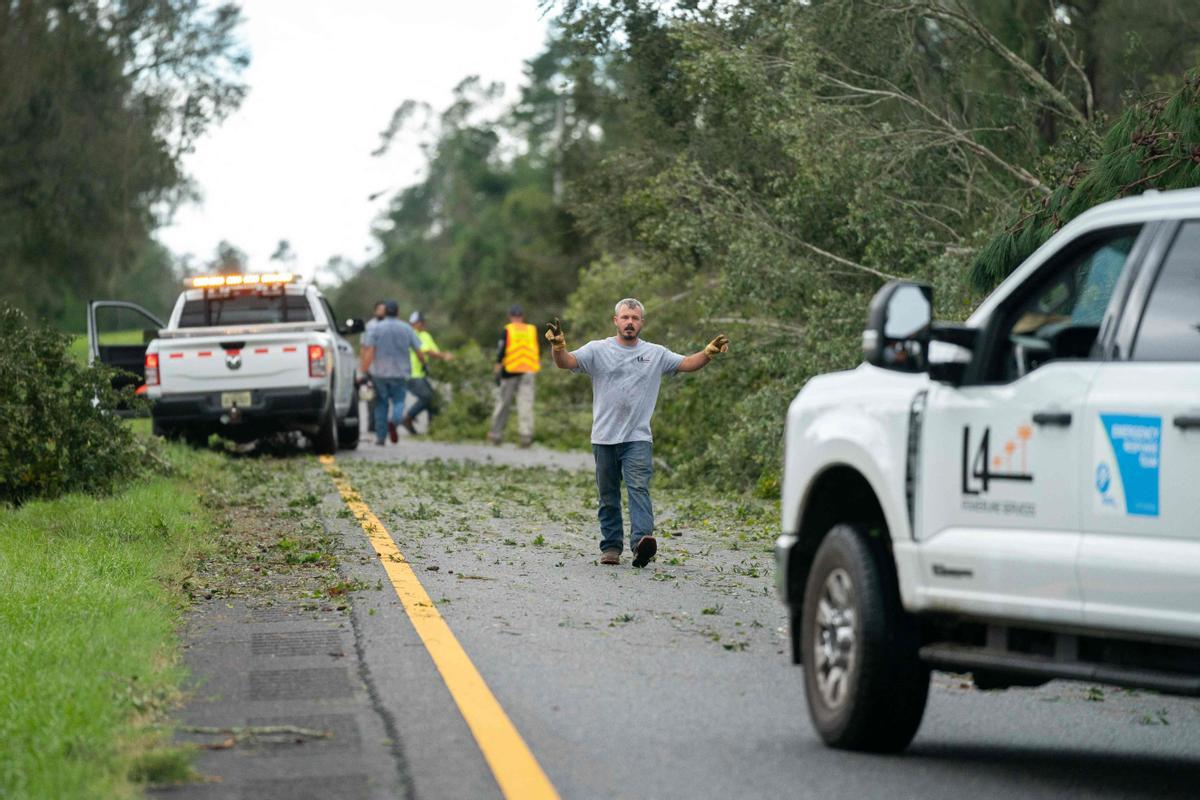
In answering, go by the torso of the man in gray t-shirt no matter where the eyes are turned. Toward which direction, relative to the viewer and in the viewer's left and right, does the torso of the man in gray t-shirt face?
facing the viewer

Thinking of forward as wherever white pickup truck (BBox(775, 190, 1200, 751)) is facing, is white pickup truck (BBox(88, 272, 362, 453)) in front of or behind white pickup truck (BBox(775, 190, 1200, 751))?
in front

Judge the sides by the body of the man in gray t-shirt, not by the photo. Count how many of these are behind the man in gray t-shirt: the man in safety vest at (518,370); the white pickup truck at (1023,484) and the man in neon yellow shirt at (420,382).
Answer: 2

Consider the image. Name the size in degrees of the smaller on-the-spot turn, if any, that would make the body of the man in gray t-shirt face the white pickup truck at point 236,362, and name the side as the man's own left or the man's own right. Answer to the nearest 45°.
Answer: approximately 135° to the man's own right

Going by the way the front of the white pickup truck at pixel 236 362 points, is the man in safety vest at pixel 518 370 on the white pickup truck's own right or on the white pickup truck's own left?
on the white pickup truck's own right

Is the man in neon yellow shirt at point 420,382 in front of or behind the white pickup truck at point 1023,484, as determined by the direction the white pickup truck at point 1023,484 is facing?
in front

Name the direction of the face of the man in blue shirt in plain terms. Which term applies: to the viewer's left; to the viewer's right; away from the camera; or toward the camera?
away from the camera

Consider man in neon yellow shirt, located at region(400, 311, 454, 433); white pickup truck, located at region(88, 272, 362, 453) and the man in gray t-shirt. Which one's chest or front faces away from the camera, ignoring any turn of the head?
the white pickup truck

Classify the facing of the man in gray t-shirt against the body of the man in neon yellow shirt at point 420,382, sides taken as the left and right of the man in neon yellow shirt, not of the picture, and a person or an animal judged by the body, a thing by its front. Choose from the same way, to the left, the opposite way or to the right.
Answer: to the right

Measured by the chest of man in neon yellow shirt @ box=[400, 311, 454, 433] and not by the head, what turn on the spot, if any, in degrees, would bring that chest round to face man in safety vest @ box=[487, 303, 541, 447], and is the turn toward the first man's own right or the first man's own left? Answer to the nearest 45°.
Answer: approximately 45° to the first man's own right

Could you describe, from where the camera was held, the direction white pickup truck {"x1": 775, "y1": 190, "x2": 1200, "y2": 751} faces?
facing away from the viewer and to the left of the viewer

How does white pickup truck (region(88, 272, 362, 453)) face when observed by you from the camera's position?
facing away from the viewer

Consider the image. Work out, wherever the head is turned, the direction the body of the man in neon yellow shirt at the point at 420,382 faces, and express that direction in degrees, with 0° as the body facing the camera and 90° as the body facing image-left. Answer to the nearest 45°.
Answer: approximately 270°

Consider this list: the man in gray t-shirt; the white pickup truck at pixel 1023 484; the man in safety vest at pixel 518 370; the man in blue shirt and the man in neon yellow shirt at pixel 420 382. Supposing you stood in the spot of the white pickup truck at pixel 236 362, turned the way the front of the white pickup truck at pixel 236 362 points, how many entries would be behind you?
2

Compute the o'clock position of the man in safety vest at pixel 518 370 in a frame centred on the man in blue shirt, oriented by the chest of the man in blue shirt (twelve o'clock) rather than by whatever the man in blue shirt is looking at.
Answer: The man in safety vest is roughly at 3 o'clock from the man in blue shirt.

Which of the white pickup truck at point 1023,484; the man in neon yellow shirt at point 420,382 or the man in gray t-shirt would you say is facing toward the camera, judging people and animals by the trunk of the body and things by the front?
the man in gray t-shirt

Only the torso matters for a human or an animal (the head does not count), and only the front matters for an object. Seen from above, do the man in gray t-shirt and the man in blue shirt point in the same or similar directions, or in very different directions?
very different directions

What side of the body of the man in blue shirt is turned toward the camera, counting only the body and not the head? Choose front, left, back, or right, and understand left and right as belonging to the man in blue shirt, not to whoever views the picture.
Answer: back
